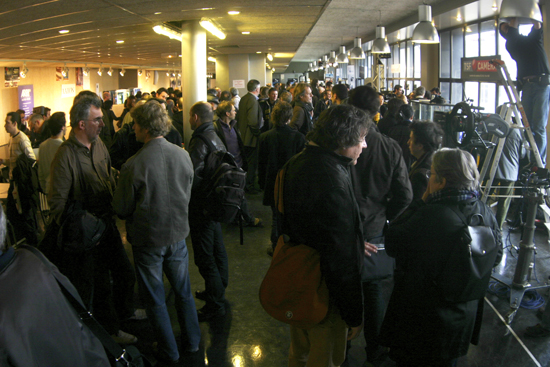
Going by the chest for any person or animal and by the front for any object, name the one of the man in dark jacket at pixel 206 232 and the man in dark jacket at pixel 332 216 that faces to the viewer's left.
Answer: the man in dark jacket at pixel 206 232

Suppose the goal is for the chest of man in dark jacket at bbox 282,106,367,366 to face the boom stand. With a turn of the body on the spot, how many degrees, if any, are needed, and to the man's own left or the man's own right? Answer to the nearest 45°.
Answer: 0° — they already face it

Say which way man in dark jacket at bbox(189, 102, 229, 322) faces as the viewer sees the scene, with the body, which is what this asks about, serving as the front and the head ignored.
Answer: to the viewer's left

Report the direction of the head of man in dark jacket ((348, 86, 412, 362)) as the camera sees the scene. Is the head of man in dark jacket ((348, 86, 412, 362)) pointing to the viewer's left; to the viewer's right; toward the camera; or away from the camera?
away from the camera

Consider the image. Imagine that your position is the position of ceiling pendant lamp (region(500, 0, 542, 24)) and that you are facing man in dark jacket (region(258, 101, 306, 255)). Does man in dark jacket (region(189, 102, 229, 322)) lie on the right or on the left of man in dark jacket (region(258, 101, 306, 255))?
left

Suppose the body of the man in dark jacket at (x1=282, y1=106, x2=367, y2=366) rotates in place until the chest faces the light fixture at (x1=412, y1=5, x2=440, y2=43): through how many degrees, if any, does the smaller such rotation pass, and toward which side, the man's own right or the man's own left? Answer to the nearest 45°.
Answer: approximately 45° to the man's own left

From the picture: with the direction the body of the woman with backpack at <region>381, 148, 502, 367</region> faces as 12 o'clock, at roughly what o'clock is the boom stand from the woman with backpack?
The boom stand is roughly at 2 o'clock from the woman with backpack.

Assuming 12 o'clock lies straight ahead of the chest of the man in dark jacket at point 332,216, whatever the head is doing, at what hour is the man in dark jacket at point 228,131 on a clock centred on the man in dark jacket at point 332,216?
the man in dark jacket at point 228,131 is roughly at 10 o'clock from the man in dark jacket at point 332,216.

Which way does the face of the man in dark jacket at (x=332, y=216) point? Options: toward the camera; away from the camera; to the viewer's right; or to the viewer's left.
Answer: to the viewer's right

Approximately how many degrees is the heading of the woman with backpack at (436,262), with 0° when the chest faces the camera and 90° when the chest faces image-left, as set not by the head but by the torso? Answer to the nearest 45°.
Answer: approximately 135°

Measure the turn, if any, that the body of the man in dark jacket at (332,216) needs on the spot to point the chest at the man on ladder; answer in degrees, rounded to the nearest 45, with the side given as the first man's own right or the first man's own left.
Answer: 0° — they already face them
